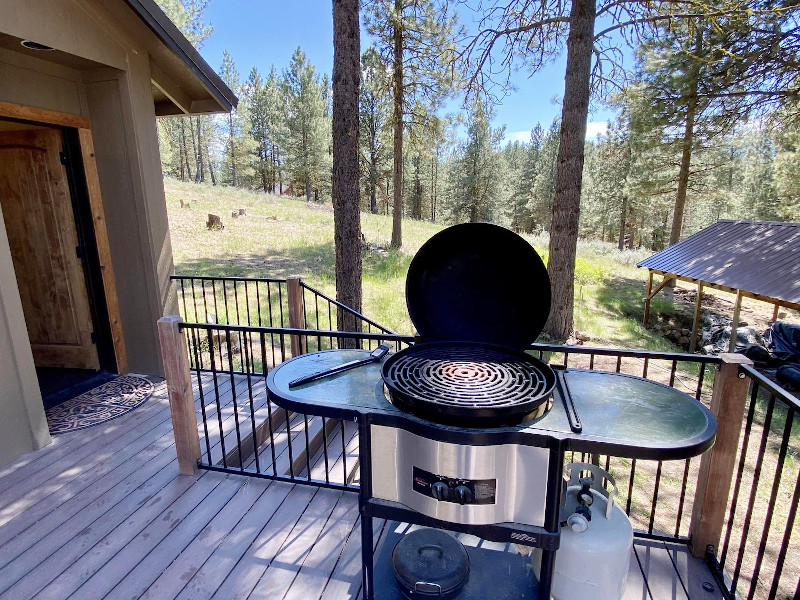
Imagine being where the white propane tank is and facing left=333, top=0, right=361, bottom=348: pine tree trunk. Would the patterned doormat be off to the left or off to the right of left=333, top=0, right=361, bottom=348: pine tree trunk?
left

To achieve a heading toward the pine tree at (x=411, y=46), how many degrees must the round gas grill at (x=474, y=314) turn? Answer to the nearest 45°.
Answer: approximately 180°

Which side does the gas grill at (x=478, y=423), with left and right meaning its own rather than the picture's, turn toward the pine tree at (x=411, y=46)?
back

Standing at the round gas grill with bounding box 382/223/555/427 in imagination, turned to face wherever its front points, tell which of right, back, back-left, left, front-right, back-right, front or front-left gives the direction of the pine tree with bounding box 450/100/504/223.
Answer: back

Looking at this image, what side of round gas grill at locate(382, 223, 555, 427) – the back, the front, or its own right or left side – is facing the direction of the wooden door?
right

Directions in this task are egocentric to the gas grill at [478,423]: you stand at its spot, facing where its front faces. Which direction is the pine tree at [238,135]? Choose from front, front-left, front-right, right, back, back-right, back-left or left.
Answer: back-right

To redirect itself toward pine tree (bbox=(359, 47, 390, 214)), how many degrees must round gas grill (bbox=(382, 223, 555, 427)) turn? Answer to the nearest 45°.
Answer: approximately 180°

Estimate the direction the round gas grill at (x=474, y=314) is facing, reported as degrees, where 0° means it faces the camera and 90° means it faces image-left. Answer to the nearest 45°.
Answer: approximately 0°

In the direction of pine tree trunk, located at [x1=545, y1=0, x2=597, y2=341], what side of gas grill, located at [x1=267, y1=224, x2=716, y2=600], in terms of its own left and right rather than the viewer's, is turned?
back
